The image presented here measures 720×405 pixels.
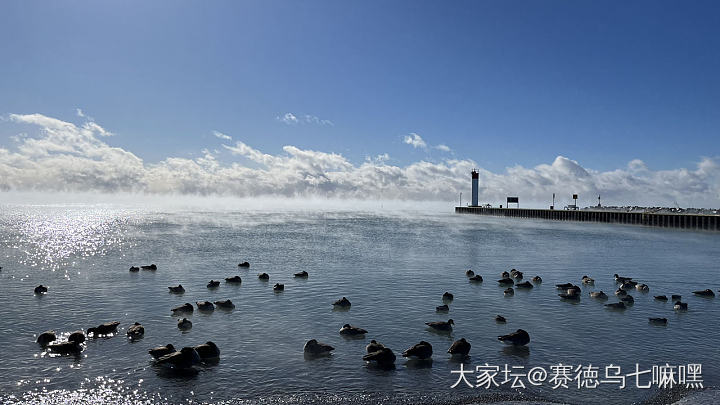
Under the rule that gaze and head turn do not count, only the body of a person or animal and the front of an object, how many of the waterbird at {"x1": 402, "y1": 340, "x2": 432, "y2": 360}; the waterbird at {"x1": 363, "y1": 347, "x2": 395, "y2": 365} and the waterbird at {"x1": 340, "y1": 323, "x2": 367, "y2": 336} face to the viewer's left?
1

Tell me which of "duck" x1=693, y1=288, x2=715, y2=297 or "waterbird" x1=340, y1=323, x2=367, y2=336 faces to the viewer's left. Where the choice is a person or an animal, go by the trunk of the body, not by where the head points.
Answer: the waterbird

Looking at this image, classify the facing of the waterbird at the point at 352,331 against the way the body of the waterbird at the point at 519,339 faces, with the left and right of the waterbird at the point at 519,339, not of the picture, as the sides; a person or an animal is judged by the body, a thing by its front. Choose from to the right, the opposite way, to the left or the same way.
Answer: the opposite way

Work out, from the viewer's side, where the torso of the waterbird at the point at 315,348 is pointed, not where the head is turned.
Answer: to the viewer's left

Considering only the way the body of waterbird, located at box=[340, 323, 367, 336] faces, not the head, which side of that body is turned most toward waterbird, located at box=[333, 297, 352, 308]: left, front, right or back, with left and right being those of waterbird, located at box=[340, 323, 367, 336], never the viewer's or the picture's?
right

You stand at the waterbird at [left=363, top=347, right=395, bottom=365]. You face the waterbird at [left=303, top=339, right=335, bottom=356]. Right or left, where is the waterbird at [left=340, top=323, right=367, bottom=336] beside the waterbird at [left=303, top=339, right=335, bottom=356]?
right
